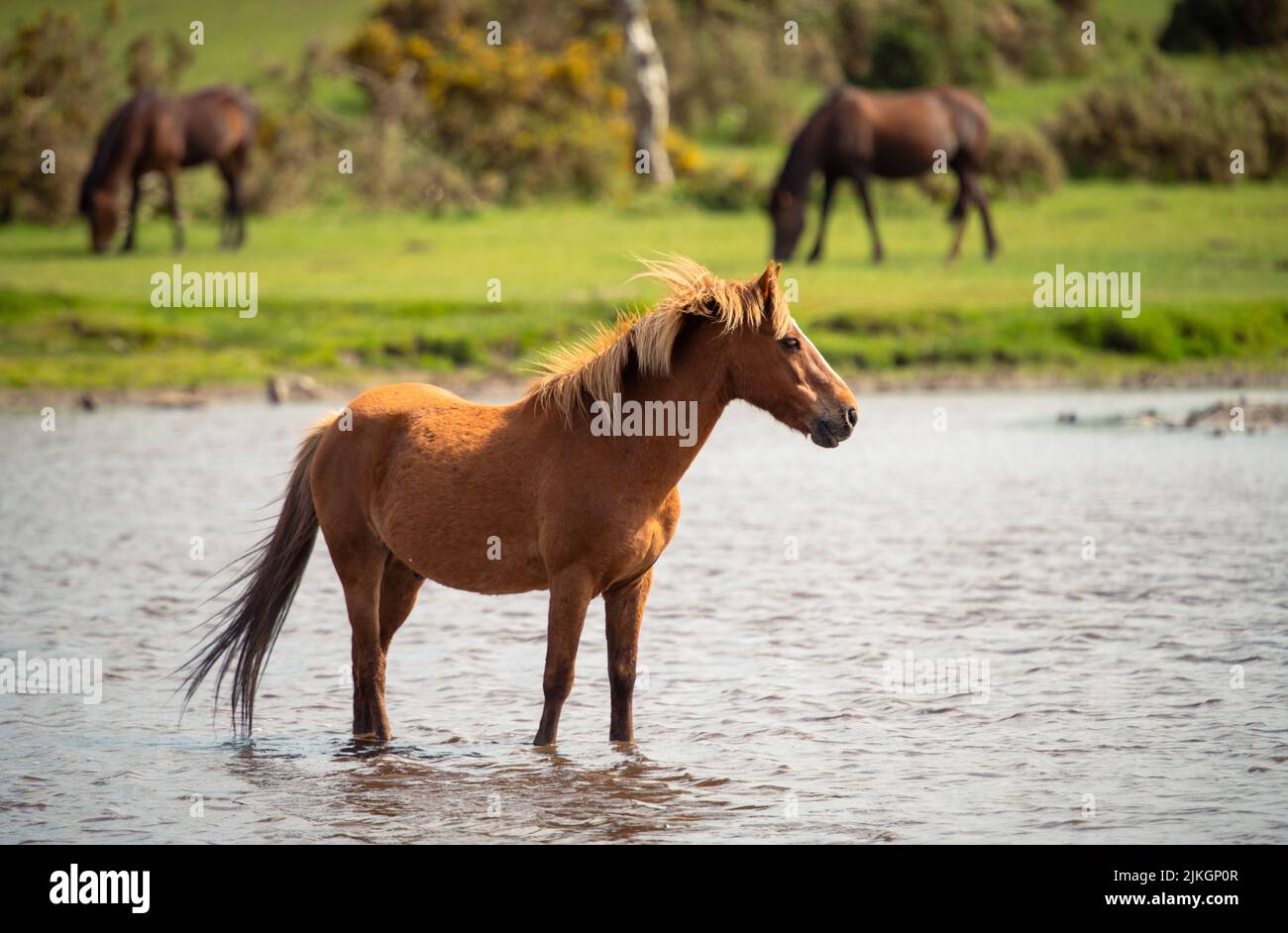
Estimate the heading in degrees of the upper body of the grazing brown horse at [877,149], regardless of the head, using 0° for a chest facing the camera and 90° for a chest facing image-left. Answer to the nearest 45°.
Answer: approximately 90°

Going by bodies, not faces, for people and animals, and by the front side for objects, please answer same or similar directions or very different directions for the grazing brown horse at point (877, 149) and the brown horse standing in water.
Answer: very different directions

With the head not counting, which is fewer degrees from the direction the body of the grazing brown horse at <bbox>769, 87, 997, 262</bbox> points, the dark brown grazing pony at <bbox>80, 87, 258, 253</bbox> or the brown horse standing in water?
the dark brown grazing pony

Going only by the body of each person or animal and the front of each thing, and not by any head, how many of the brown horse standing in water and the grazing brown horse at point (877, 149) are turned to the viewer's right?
1

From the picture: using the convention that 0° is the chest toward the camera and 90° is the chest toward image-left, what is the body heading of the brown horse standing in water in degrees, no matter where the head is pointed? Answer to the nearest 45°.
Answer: approximately 270°

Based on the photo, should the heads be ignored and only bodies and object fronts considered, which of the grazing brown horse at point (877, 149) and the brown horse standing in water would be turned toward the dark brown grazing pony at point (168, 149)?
the grazing brown horse

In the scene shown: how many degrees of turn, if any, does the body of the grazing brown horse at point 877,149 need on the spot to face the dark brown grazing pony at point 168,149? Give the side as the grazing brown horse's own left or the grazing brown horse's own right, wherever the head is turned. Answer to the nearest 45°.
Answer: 0° — it already faces it
